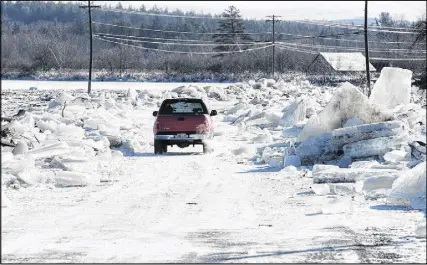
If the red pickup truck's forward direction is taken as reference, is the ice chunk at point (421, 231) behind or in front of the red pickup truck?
behind

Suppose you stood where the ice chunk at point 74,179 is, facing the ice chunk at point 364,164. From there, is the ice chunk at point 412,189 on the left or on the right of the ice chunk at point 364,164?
right

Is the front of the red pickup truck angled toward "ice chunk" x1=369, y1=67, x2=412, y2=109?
no

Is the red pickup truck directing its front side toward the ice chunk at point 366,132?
no

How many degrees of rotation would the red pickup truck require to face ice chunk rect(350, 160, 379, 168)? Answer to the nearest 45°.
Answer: approximately 135° to its right

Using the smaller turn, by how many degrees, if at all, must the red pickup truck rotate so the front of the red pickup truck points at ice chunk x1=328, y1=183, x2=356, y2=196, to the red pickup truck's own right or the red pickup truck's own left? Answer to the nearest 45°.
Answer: approximately 180°

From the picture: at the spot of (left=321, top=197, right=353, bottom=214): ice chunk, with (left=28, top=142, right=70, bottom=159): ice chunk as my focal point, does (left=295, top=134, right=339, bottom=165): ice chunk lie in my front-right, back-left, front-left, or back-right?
front-right

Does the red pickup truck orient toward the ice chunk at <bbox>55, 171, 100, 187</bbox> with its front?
no

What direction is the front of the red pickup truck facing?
away from the camera

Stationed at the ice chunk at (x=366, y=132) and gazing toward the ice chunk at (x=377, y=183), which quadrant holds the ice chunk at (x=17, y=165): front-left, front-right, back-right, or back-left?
front-right

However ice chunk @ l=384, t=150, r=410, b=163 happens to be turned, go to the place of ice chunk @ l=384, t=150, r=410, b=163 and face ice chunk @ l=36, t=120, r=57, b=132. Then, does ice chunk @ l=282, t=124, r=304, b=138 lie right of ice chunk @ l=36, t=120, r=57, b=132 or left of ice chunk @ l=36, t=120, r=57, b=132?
right

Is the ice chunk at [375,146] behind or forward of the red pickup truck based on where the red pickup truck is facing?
behind
